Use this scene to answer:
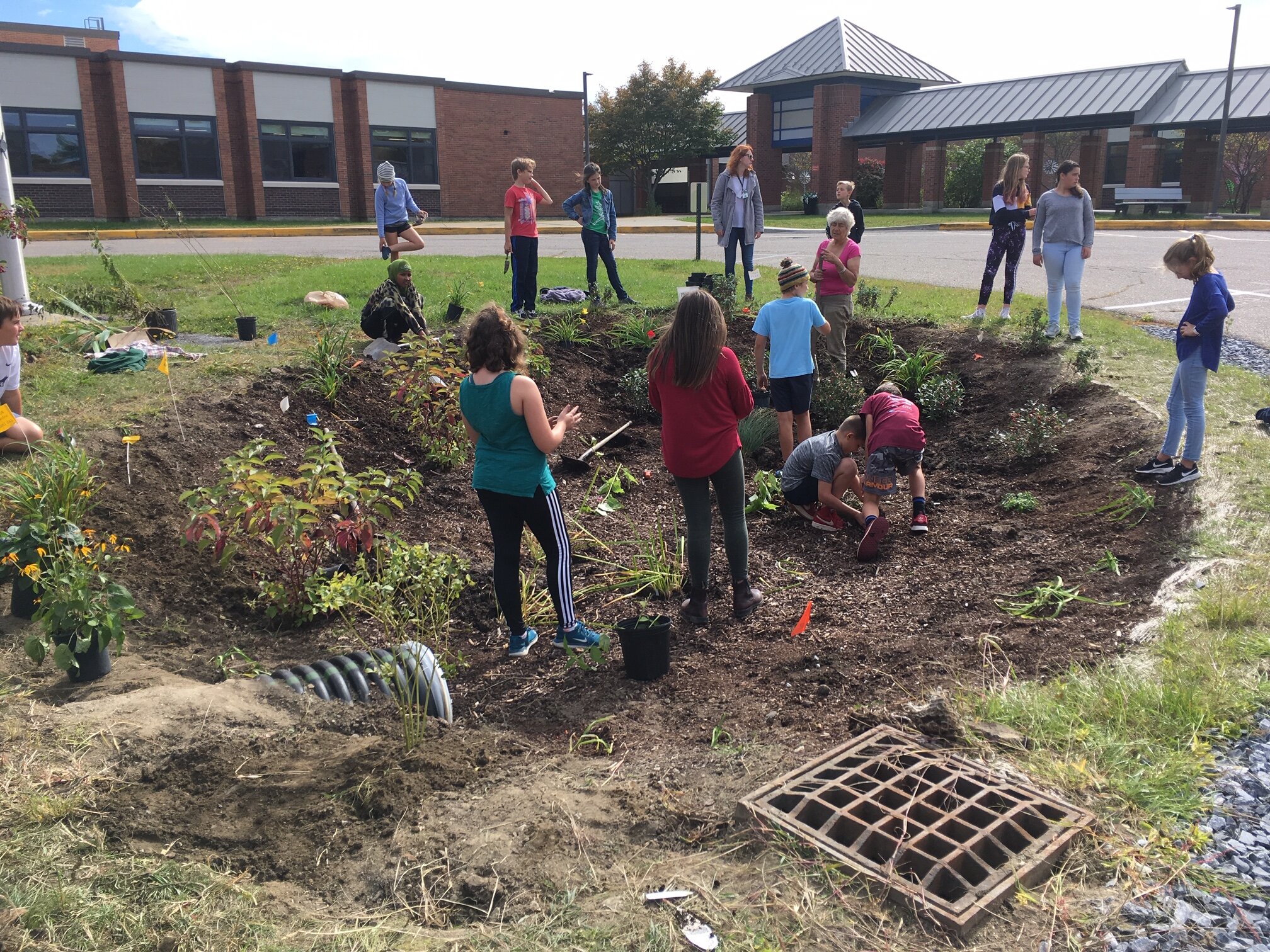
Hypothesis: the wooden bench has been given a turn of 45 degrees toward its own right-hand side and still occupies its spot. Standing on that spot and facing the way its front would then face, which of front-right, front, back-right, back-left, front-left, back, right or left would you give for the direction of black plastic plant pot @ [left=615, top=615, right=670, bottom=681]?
front-left

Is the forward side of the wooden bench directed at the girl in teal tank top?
yes

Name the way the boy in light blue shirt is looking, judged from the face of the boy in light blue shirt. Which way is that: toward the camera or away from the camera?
away from the camera

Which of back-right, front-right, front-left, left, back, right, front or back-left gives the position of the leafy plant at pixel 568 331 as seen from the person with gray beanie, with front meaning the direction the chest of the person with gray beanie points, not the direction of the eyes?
front-left

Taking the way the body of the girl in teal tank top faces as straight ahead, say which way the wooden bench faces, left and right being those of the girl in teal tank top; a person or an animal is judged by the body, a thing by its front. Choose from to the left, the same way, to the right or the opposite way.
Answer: the opposite way

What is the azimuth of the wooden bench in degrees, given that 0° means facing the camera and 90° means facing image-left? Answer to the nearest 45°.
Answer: approximately 0°

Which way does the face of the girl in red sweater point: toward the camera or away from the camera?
away from the camera

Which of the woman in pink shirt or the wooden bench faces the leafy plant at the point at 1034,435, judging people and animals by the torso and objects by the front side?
the wooden bench

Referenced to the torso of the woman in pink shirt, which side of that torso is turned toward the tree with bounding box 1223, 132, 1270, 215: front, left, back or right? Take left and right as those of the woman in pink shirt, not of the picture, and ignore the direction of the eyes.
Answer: back

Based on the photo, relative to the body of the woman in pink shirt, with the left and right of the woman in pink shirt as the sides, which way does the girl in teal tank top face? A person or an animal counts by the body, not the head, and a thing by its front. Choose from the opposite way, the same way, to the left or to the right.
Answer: the opposite way

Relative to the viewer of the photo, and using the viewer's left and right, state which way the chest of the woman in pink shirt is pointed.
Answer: facing the viewer and to the left of the viewer

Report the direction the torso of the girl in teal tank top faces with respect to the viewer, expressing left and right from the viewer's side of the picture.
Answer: facing away from the viewer and to the right of the viewer

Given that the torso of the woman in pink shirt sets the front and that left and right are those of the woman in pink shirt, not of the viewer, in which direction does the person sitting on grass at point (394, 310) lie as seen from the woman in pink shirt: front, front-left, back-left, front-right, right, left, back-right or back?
front-right

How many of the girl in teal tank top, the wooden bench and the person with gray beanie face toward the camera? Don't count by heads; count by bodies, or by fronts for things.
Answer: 2
